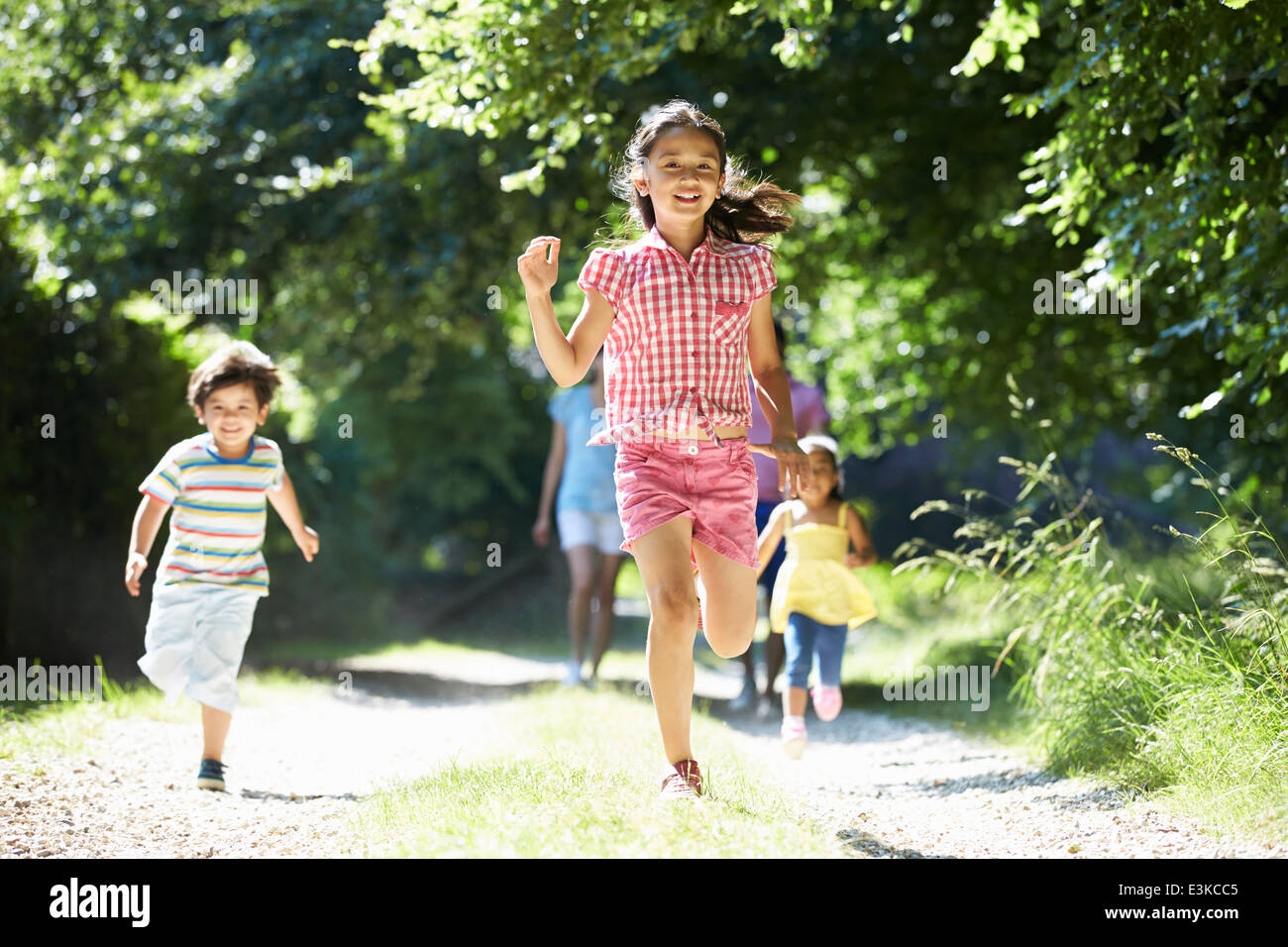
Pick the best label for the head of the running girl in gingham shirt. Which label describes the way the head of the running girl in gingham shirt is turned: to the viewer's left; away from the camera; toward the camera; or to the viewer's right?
toward the camera

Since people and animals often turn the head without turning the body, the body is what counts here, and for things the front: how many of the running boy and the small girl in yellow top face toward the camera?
2

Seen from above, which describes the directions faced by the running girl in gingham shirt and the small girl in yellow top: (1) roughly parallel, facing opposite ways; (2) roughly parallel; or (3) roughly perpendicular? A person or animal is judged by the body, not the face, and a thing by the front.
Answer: roughly parallel

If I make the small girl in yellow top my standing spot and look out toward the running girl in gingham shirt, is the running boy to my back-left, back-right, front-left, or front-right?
front-right

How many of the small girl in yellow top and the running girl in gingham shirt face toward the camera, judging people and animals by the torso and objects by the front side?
2

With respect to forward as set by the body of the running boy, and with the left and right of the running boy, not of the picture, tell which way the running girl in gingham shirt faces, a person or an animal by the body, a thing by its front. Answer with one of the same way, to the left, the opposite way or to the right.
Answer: the same way

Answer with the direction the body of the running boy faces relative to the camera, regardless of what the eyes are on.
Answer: toward the camera

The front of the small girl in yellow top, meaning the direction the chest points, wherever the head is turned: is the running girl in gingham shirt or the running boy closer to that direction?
the running girl in gingham shirt

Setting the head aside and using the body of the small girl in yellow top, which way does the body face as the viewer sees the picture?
toward the camera

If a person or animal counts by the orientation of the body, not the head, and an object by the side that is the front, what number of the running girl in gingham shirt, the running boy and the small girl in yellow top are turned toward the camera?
3

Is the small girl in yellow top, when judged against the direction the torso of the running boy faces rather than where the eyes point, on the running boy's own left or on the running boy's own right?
on the running boy's own left

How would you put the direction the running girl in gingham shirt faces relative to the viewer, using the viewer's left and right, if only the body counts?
facing the viewer

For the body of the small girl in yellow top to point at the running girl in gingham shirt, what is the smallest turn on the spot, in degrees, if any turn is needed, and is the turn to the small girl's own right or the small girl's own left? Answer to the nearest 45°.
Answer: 0° — they already face them

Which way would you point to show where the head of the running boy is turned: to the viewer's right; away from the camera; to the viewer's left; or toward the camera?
toward the camera

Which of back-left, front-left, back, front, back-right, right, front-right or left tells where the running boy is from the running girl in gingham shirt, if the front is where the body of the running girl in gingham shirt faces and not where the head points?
back-right

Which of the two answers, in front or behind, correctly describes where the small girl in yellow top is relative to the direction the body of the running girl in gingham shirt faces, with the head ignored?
behind

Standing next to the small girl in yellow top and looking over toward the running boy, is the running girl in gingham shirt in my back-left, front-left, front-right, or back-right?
front-left
